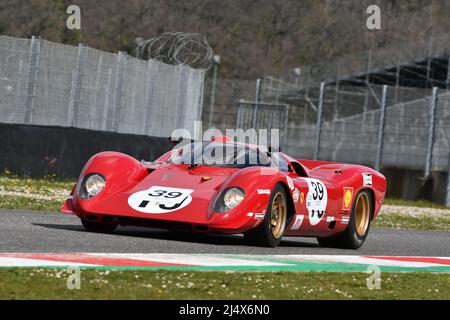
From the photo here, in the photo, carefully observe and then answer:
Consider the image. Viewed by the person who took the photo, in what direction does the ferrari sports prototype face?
facing the viewer and to the left of the viewer

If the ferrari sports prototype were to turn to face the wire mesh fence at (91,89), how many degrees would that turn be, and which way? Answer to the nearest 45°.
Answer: approximately 135° to its right

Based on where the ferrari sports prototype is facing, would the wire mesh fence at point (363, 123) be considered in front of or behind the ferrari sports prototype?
behind
